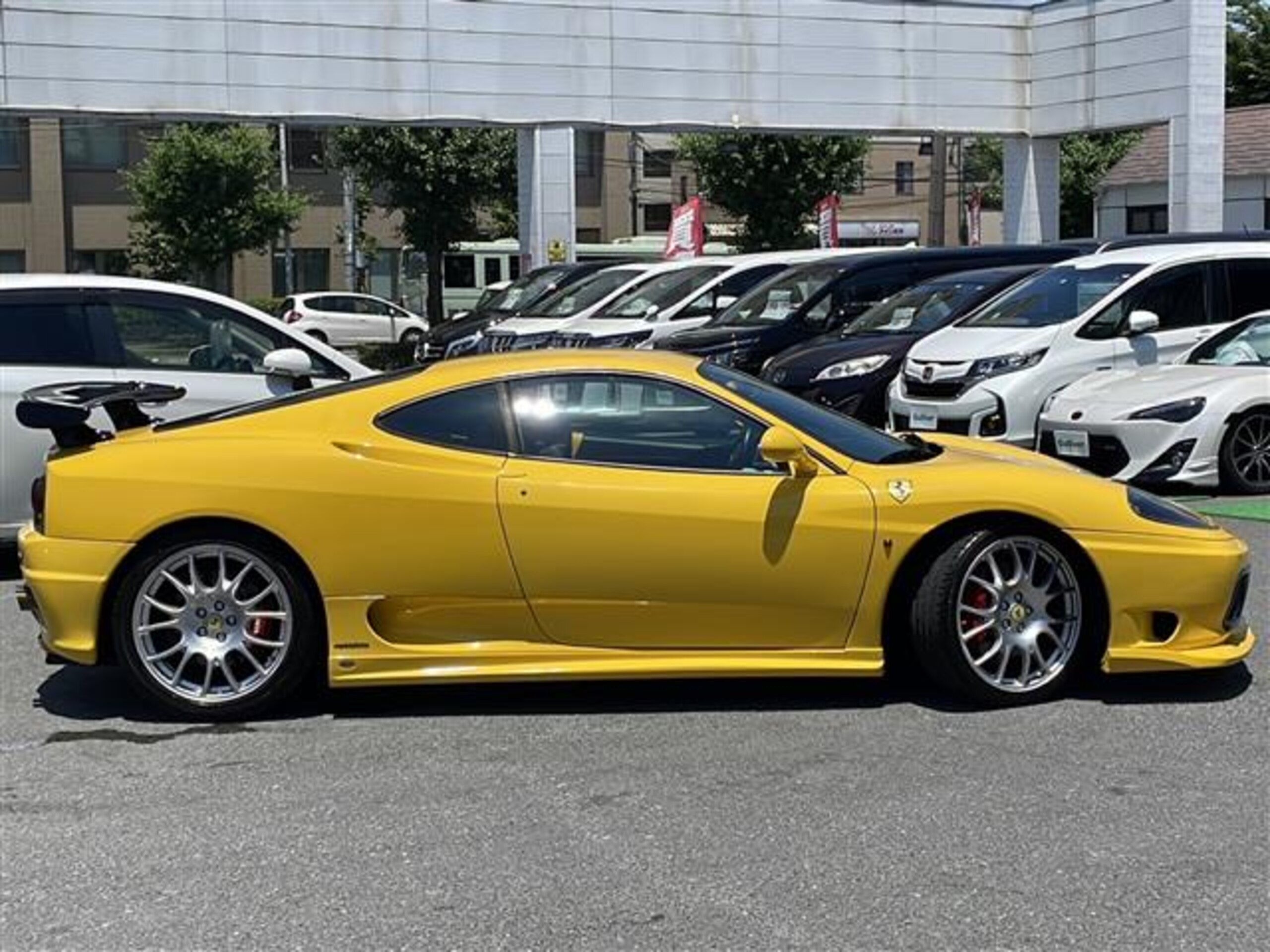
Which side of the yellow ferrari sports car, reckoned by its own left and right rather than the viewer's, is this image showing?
right

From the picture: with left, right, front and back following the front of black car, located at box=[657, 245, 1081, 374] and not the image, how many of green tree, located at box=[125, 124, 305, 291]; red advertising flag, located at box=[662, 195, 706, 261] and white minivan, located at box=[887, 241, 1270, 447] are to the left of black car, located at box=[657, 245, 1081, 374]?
1

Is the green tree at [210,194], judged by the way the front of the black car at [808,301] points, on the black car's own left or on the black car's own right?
on the black car's own right

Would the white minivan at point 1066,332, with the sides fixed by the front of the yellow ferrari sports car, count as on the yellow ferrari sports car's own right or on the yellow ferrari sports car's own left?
on the yellow ferrari sports car's own left

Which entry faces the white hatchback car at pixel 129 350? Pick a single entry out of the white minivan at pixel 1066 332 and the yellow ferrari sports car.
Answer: the white minivan at pixel 1066 332

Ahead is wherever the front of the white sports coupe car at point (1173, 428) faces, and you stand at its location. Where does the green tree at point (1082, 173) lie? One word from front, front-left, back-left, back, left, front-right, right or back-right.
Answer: back-right

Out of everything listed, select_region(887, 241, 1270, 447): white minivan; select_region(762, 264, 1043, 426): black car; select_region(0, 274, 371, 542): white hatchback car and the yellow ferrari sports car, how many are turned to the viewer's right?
2

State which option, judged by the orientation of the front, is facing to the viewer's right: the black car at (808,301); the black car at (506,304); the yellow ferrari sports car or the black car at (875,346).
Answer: the yellow ferrari sports car

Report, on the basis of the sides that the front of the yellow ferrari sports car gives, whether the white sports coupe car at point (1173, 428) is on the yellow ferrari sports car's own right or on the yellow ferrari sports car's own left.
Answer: on the yellow ferrari sports car's own left

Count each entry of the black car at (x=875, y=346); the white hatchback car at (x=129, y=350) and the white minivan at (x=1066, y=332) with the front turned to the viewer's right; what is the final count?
1

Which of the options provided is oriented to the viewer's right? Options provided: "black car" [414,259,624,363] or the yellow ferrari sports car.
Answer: the yellow ferrari sports car

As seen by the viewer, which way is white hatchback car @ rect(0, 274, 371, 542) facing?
to the viewer's right

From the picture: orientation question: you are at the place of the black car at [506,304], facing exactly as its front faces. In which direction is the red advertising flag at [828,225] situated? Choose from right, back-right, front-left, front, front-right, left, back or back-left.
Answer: back

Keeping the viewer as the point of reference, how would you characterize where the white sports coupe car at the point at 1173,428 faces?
facing the viewer and to the left of the viewer

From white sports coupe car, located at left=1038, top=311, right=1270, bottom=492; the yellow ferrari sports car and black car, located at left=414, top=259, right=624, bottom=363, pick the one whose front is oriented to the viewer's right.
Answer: the yellow ferrari sports car
